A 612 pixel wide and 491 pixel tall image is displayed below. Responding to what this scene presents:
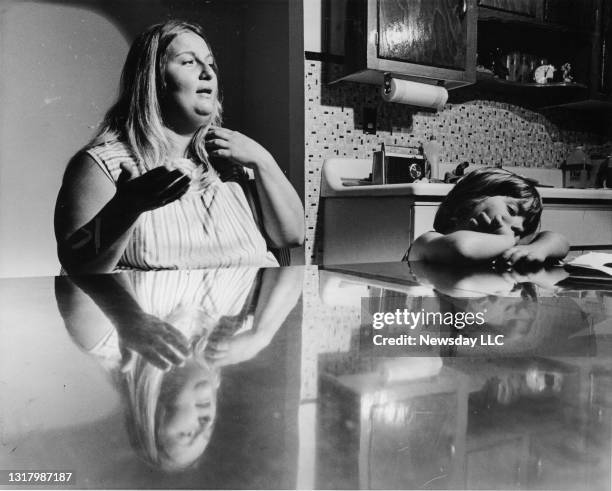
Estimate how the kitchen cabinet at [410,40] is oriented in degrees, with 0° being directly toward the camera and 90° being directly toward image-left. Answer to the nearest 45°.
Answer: approximately 315°

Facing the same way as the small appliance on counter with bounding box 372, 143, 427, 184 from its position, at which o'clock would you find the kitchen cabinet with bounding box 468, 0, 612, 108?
The kitchen cabinet is roughly at 9 o'clock from the small appliance on counter.

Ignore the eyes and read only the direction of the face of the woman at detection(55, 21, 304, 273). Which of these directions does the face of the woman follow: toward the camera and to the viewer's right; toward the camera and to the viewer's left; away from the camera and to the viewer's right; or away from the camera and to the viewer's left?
toward the camera and to the viewer's right

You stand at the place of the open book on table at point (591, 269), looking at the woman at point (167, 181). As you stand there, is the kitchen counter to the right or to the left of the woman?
right

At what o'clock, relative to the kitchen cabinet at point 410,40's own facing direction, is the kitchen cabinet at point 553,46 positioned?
the kitchen cabinet at point 553,46 is roughly at 9 o'clock from the kitchen cabinet at point 410,40.
